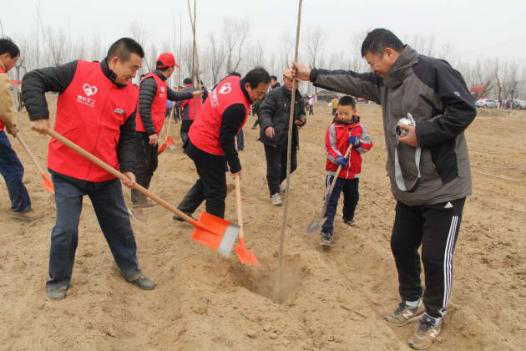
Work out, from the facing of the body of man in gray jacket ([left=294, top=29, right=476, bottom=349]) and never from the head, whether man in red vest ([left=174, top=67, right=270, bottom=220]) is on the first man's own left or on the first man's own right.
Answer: on the first man's own right

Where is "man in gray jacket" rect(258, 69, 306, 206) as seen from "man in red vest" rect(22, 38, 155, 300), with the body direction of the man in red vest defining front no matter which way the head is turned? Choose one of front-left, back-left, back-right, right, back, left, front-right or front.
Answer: left

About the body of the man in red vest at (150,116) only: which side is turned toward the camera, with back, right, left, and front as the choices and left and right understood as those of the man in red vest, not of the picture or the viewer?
right

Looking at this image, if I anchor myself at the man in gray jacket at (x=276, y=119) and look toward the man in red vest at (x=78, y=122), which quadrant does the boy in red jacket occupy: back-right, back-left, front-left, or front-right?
front-left

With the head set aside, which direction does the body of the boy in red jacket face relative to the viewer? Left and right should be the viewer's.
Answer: facing the viewer

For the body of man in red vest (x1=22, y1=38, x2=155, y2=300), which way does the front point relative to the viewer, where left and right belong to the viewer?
facing the viewer and to the right of the viewer

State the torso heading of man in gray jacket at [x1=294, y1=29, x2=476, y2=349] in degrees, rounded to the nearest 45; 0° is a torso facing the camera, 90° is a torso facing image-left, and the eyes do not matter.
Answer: approximately 45°

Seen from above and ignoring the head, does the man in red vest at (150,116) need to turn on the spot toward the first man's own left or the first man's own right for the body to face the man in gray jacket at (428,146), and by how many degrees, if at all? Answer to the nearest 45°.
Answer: approximately 45° to the first man's own right
